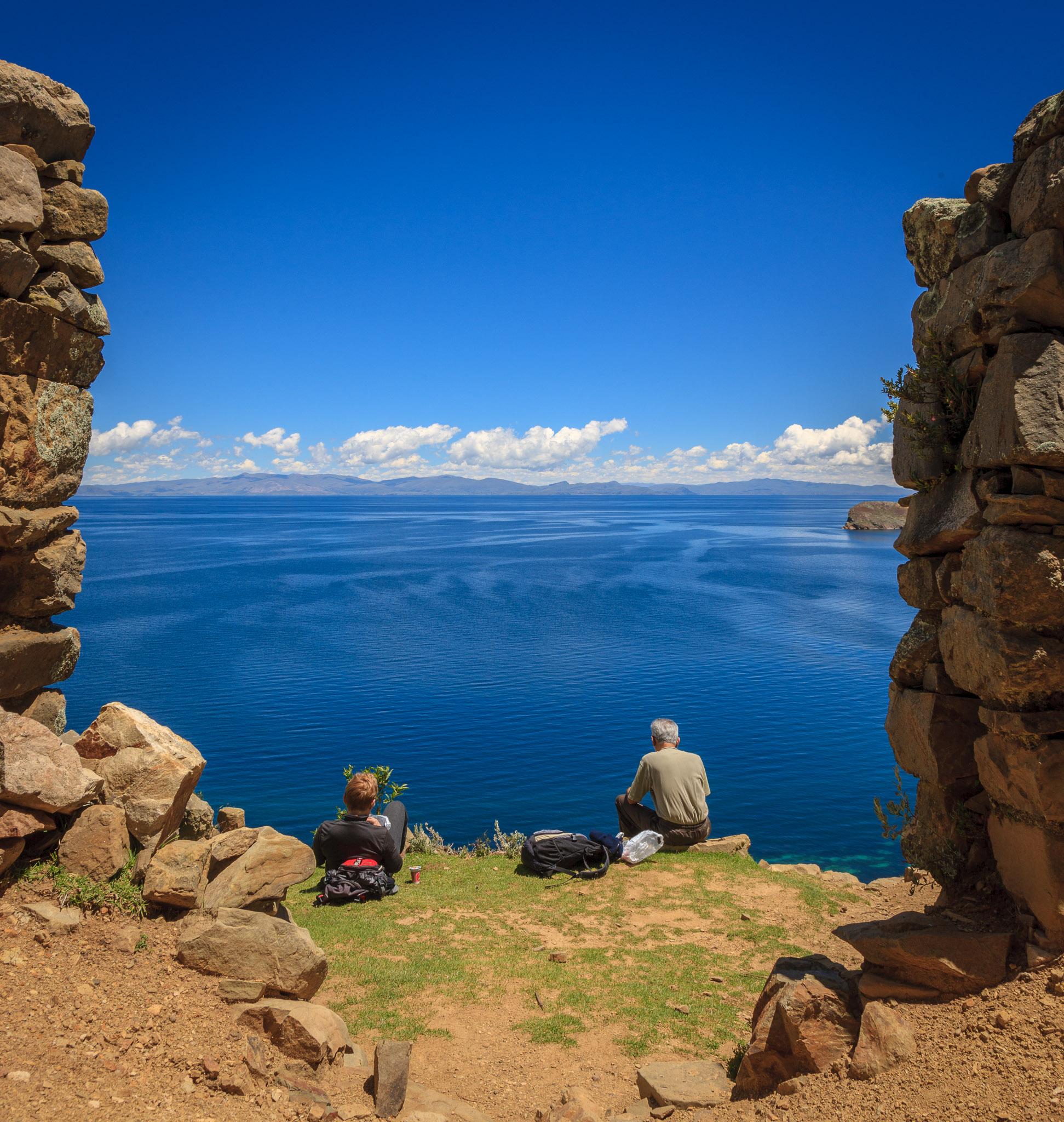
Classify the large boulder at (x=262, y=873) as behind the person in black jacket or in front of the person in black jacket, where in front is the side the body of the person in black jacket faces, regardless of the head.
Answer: behind

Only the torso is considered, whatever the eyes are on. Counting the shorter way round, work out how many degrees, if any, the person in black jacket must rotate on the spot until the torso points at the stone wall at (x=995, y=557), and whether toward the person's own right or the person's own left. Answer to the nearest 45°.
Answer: approximately 135° to the person's own right

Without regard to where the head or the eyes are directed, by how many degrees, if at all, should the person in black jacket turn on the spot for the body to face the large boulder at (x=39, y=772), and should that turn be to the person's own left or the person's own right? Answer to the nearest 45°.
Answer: approximately 135° to the person's own left

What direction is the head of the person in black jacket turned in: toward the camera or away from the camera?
away from the camera

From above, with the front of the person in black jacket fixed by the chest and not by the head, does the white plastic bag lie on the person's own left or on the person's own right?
on the person's own right

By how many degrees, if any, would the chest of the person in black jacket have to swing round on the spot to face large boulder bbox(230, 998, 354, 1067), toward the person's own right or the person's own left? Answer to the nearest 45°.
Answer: approximately 180°

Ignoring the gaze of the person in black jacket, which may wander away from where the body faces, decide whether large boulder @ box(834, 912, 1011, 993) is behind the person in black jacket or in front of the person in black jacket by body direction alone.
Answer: behind

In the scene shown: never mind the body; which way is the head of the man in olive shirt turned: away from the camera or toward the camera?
away from the camera

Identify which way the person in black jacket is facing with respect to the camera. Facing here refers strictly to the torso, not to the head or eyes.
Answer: away from the camera
